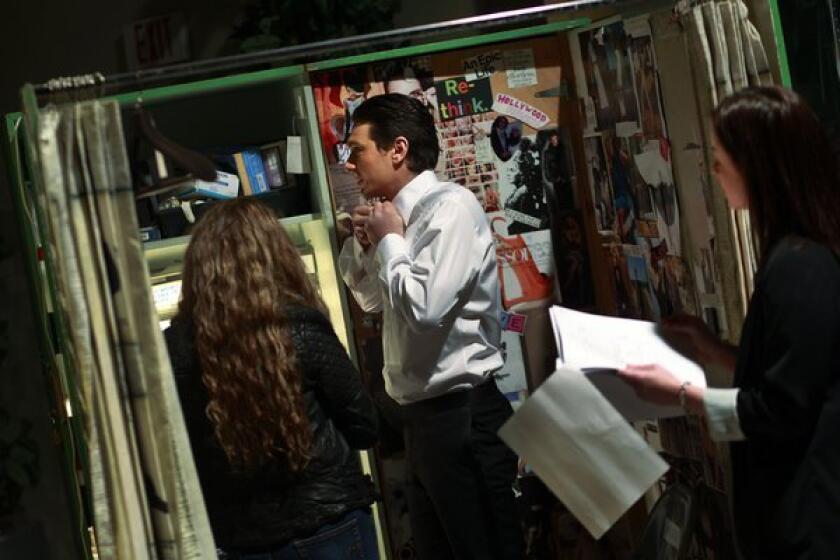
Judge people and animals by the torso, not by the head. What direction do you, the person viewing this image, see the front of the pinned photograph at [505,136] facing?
facing the viewer

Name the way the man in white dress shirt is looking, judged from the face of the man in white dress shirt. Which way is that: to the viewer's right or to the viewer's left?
to the viewer's left

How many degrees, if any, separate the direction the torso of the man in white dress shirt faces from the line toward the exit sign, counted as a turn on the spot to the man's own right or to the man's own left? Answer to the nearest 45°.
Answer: approximately 45° to the man's own right

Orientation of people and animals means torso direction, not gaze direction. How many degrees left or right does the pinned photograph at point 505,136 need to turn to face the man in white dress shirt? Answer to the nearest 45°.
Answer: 0° — it already faces them

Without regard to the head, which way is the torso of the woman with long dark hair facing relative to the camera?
to the viewer's left

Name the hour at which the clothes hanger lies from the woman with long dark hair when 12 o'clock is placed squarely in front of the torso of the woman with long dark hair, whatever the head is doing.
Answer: The clothes hanger is roughly at 12 o'clock from the woman with long dark hair.

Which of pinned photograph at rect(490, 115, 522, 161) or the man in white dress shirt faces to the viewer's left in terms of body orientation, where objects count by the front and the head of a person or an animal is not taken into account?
the man in white dress shirt

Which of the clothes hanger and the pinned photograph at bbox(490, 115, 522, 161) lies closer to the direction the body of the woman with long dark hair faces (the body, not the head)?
the clothes hanger

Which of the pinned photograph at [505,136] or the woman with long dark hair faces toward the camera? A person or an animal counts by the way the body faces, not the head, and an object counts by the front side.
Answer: the pinned photograph

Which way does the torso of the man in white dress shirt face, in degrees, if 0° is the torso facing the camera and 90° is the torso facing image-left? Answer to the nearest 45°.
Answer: approximately 90°

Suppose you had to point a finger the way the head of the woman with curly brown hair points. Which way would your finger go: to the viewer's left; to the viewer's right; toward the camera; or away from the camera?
away from the camera
